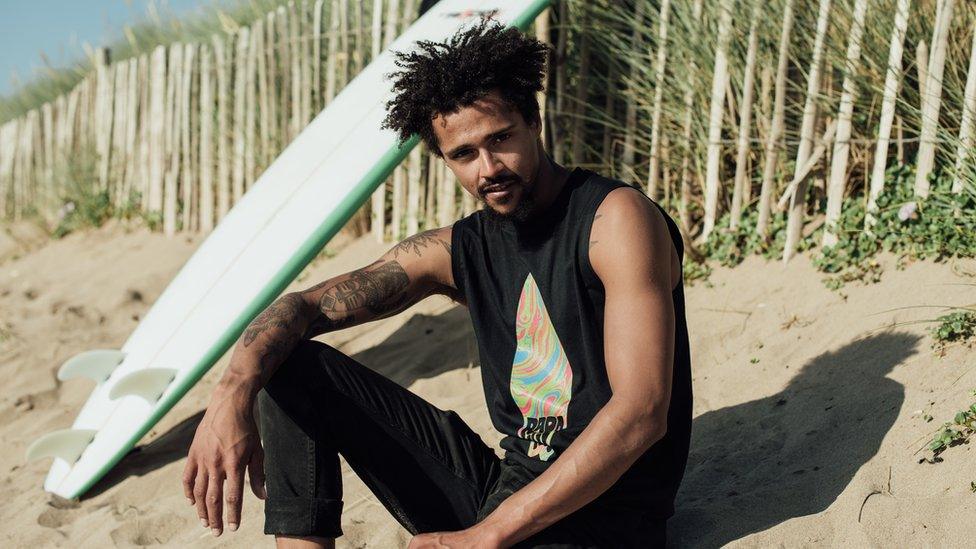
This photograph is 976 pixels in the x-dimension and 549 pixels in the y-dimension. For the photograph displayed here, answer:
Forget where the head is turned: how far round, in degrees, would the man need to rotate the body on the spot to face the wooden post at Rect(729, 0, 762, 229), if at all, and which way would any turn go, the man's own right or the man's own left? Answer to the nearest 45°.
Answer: approximately 180°

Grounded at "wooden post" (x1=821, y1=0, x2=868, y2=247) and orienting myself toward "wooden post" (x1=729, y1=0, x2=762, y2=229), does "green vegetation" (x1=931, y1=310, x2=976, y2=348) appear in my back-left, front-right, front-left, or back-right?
back-left

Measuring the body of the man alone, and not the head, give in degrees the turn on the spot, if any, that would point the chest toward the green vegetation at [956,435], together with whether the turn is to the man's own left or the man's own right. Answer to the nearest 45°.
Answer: approximately 135° to the man's own left

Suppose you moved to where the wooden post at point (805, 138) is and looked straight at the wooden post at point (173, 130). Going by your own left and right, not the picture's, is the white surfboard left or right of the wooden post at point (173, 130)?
left

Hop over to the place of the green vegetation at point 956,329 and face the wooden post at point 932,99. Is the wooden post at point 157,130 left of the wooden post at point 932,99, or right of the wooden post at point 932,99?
left

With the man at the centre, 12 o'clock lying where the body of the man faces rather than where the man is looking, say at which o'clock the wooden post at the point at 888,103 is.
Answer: The wooden post is roughly at 6 o'clock from the man.

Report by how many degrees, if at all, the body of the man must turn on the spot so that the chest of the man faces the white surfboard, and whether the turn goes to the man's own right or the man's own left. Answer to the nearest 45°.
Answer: approximately 90° to the man's own right

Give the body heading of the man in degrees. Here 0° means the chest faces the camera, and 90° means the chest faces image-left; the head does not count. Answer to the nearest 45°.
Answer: approximately 45°

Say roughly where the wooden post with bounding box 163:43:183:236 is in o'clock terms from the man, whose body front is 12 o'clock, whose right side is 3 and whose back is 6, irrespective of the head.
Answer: The wooden post is roughly at 4 o'clock from the man.

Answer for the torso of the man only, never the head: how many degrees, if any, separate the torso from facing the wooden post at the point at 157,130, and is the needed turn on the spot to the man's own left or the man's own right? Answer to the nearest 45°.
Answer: approximately 135° to the man's own right

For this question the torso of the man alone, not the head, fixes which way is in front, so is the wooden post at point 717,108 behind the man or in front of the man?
behind
